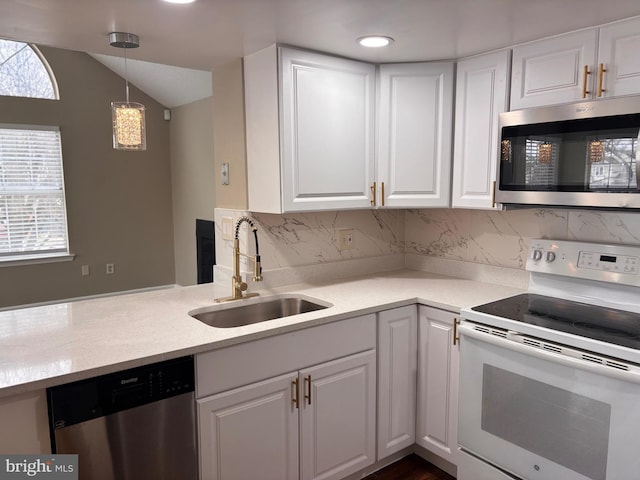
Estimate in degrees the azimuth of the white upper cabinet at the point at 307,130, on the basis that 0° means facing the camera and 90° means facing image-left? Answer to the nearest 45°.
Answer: approximately 315°

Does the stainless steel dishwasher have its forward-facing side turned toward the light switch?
no

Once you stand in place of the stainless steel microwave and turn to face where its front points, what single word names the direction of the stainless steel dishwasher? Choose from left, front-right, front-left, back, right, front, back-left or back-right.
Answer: front

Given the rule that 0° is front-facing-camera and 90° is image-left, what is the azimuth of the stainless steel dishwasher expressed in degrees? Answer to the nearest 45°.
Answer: approximately 315°

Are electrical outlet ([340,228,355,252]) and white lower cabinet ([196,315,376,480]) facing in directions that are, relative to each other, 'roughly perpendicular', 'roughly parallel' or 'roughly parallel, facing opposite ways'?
roughly parallel

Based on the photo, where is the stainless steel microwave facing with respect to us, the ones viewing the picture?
facing the viewer and to the left of the viewer

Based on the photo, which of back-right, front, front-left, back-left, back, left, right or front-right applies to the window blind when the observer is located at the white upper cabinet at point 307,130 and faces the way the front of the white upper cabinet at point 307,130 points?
back

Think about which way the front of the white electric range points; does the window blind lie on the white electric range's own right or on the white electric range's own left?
on the white electric range's own right

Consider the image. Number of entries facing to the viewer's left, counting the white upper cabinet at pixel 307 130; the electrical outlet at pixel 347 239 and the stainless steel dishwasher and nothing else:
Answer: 0

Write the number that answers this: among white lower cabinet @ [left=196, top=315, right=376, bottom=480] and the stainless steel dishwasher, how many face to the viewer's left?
0

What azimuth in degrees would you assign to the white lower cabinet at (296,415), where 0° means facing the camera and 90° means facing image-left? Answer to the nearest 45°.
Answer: approximately 315°

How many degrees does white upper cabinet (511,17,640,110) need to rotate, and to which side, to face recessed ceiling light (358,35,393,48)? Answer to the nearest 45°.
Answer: approximately 45° to its right

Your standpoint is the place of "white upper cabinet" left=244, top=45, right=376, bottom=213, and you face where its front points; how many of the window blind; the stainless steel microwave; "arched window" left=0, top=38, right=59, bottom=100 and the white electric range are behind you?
2
